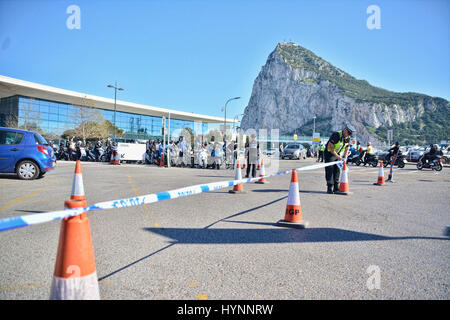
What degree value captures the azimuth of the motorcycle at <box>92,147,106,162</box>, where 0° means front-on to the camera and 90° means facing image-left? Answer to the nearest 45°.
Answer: approximately 315°

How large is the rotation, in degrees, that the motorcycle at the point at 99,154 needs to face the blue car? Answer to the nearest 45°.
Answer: approximately 45° to its right

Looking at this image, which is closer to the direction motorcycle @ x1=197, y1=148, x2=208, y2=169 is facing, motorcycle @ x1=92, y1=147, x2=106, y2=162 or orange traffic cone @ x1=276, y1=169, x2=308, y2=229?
the orange traffic cone
